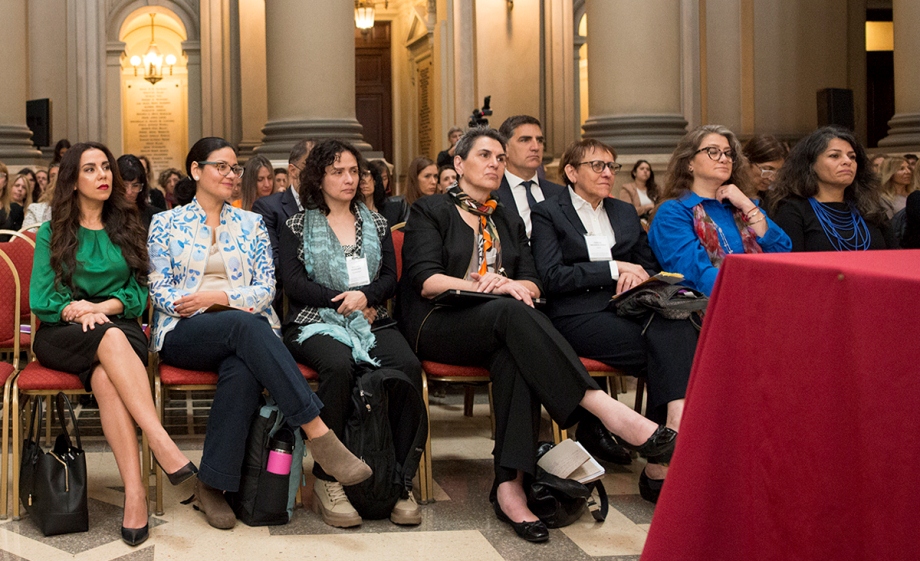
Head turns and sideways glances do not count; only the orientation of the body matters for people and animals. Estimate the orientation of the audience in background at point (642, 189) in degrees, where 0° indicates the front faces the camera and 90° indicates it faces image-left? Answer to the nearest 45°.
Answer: approximately 315°

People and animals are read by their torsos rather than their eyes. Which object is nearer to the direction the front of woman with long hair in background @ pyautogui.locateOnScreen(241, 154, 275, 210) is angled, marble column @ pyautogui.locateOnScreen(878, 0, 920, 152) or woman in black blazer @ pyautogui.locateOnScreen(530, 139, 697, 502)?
the woman in black blazer

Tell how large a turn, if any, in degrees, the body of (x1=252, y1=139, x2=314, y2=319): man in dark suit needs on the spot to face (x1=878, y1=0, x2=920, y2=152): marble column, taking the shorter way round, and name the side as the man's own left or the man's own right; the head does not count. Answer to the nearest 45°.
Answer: approximately 90° to the man's own left

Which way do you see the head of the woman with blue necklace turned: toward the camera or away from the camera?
toward the camera

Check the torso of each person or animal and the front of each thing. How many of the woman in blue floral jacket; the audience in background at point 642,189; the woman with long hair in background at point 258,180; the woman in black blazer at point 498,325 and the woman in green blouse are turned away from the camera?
0

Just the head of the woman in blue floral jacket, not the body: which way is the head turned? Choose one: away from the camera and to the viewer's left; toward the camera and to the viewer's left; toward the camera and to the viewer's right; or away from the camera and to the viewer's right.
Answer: toward the camera and to the viewer's right

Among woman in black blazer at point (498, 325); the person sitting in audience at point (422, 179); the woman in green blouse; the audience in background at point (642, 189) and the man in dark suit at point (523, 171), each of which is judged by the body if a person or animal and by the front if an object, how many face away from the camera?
0

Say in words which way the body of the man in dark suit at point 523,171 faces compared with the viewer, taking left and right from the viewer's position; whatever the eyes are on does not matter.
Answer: facing the viewer and to the right of the viewer

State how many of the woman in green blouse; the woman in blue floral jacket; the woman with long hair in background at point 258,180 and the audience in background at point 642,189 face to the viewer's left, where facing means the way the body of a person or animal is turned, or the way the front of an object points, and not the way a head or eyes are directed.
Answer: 0

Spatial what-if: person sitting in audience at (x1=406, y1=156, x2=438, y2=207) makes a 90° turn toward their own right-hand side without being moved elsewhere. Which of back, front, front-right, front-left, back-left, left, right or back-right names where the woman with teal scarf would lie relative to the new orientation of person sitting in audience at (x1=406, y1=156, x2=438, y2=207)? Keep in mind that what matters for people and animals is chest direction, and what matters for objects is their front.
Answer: front-left
